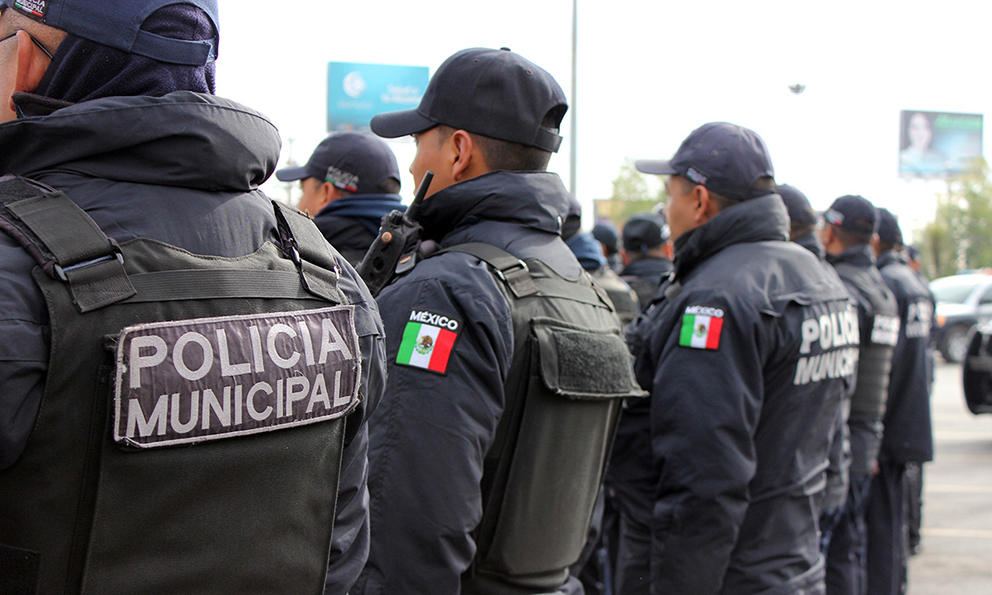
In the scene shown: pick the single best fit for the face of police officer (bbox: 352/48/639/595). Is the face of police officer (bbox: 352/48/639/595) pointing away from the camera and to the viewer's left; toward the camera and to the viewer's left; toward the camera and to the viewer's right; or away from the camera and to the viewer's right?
away from the camera and to the viewer's left

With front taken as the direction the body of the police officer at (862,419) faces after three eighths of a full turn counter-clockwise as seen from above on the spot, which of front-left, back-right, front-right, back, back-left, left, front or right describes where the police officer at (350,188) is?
front-right

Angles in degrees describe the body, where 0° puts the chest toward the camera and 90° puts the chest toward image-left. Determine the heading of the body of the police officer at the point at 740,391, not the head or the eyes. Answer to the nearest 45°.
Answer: approximately 135°

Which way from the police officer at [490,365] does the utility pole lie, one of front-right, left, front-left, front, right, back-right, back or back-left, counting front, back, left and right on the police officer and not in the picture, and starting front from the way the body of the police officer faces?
front-right

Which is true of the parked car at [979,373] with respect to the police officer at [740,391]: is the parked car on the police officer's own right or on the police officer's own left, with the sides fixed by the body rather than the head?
on the police officer's own right

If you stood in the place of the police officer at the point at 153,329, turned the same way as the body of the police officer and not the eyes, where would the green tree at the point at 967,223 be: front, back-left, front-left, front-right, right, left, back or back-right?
right

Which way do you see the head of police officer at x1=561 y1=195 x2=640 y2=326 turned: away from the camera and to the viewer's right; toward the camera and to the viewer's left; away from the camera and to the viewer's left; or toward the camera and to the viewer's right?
away from the camera and to the viewer's left

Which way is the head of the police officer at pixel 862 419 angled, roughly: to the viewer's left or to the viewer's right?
to the viewer's left

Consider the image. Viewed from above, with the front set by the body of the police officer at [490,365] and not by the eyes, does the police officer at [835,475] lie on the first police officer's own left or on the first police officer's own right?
on the first police officer's own right

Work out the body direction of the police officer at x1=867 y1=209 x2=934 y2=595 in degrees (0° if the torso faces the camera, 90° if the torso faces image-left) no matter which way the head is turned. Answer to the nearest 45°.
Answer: approximately 135°
